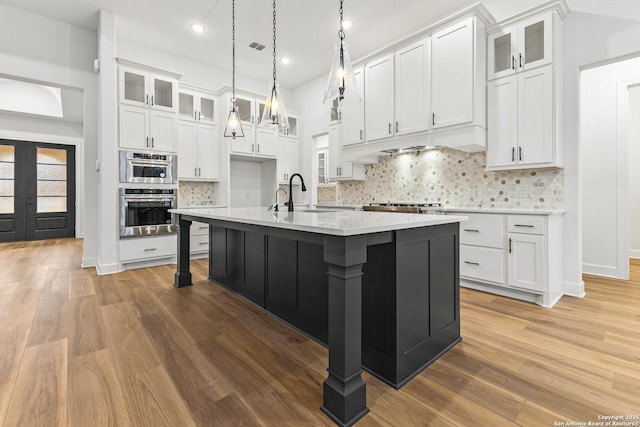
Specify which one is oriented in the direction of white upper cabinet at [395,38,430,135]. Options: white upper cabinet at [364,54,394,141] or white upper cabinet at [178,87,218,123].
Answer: white upper cabinet at [178,87,218,123]

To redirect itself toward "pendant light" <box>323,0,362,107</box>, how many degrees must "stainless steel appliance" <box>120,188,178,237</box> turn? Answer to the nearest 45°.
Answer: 0° — it already faces it

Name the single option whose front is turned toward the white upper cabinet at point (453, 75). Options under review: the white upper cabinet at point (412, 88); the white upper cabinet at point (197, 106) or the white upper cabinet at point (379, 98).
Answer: the white upper cabinet at point (197, 106)

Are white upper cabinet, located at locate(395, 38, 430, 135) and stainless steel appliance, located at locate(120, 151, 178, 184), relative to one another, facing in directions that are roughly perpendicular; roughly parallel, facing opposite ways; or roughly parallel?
roughly perpendicular

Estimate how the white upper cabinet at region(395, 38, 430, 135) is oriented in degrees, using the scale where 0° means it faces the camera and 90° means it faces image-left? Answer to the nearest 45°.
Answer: approximately 45°

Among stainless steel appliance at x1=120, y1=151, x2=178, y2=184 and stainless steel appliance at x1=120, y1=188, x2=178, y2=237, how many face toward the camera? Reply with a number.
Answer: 2

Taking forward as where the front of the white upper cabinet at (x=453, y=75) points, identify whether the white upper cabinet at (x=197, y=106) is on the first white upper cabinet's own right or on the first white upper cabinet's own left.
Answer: on the first white upper cabinet's own right

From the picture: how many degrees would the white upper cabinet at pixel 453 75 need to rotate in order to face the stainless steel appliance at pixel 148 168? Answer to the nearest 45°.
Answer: approximately 45° to its right

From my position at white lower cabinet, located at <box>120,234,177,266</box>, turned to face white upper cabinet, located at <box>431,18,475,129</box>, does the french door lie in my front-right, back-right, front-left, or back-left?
back-left

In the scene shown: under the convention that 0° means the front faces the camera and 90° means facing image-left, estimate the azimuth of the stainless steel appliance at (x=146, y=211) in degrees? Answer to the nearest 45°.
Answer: approximately 0°

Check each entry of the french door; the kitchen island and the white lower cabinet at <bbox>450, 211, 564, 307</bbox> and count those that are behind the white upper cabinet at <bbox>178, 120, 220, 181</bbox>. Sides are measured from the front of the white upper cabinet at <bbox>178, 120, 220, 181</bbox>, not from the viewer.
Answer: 1
